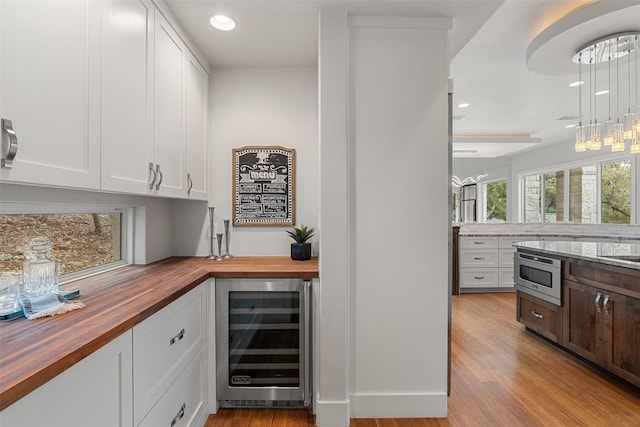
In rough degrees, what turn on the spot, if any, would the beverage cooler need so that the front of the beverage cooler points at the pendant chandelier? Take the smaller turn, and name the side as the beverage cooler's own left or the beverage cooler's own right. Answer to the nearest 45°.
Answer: approximately 90° to the beverage cooler's own left

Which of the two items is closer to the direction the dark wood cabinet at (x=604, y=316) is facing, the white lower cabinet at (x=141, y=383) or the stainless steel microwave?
the white lower cabinet

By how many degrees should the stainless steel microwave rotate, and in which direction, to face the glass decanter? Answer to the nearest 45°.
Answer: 0° — it already faces it

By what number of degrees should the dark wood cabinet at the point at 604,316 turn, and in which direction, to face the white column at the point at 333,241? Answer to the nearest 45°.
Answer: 0° — it already faces it

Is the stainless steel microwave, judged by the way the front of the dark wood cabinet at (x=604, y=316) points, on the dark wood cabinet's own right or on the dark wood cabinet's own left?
on the dark wood cabinet's own right

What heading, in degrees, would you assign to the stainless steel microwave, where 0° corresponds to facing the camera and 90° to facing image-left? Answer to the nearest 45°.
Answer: approximately 45°

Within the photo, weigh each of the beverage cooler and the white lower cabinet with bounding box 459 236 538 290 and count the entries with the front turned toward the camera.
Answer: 2

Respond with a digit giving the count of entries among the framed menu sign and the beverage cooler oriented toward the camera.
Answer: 2

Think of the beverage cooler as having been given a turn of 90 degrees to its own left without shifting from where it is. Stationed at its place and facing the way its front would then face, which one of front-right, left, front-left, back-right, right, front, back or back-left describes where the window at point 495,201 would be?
front-left

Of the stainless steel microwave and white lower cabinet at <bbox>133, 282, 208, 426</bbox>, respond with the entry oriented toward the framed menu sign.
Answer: the stainless steel microwave

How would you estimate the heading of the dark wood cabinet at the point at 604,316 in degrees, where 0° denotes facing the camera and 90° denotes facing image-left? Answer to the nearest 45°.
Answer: approximately 45°

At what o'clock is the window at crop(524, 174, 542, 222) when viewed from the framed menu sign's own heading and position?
The window is roughly at 8 o'clock from the framed menu sign.

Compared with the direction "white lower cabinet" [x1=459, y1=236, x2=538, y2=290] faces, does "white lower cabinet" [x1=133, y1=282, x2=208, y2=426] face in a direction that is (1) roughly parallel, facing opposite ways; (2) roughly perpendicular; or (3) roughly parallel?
roughly perpendicular
